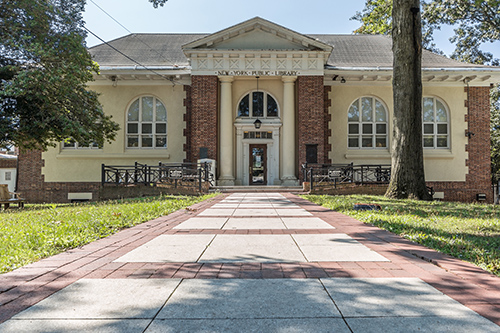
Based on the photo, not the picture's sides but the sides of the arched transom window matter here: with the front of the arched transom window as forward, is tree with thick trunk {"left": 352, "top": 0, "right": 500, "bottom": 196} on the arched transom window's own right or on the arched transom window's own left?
on the arched transom window's own left

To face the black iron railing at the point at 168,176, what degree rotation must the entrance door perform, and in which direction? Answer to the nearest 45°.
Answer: approximately 45° to its right

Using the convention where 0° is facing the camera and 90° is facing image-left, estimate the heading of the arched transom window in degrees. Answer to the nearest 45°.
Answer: approximately 0°

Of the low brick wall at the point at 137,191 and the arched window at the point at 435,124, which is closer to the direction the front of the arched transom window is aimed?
the low brick wall

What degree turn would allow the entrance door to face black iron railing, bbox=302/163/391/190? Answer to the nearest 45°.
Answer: approximately 45° to its left

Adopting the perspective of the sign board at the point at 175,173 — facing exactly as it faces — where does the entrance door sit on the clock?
The entrance door is roughly at 8 o'clock from the sign board.

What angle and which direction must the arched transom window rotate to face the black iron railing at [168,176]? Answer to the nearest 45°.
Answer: approximately 45° to its right

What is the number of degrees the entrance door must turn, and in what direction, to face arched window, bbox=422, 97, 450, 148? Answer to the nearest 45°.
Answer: approximately 90° to its left

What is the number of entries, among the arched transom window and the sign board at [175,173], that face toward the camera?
2
